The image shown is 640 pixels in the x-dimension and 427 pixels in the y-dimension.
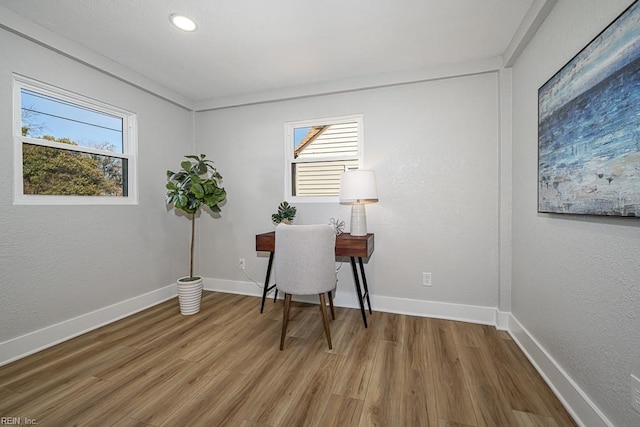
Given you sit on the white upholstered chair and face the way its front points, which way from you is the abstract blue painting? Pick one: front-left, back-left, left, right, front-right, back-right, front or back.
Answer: back-right

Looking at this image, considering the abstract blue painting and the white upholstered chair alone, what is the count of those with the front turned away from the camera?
1

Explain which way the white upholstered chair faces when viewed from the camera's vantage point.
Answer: facing away from the viewer

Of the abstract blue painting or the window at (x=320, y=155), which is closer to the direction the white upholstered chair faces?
the window

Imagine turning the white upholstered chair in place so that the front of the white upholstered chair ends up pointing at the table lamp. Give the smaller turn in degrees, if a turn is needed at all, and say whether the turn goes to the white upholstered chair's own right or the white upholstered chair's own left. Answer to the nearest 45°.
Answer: approximately 45° to the white upholstered chair's own right

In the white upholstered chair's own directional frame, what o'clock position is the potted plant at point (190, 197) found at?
The potted plant is roughly at 10 o'clock from the white upholstered chair.

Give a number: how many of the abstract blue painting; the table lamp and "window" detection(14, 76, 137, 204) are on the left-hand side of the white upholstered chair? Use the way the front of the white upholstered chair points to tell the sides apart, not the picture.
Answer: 1

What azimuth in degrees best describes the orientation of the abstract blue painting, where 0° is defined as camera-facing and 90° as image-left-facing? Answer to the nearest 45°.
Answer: approximately 45°

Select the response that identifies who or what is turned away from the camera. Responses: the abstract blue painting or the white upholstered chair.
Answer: the white upholstered chair

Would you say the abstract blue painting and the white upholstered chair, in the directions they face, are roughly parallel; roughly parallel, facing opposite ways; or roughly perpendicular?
roughly perpendicular
